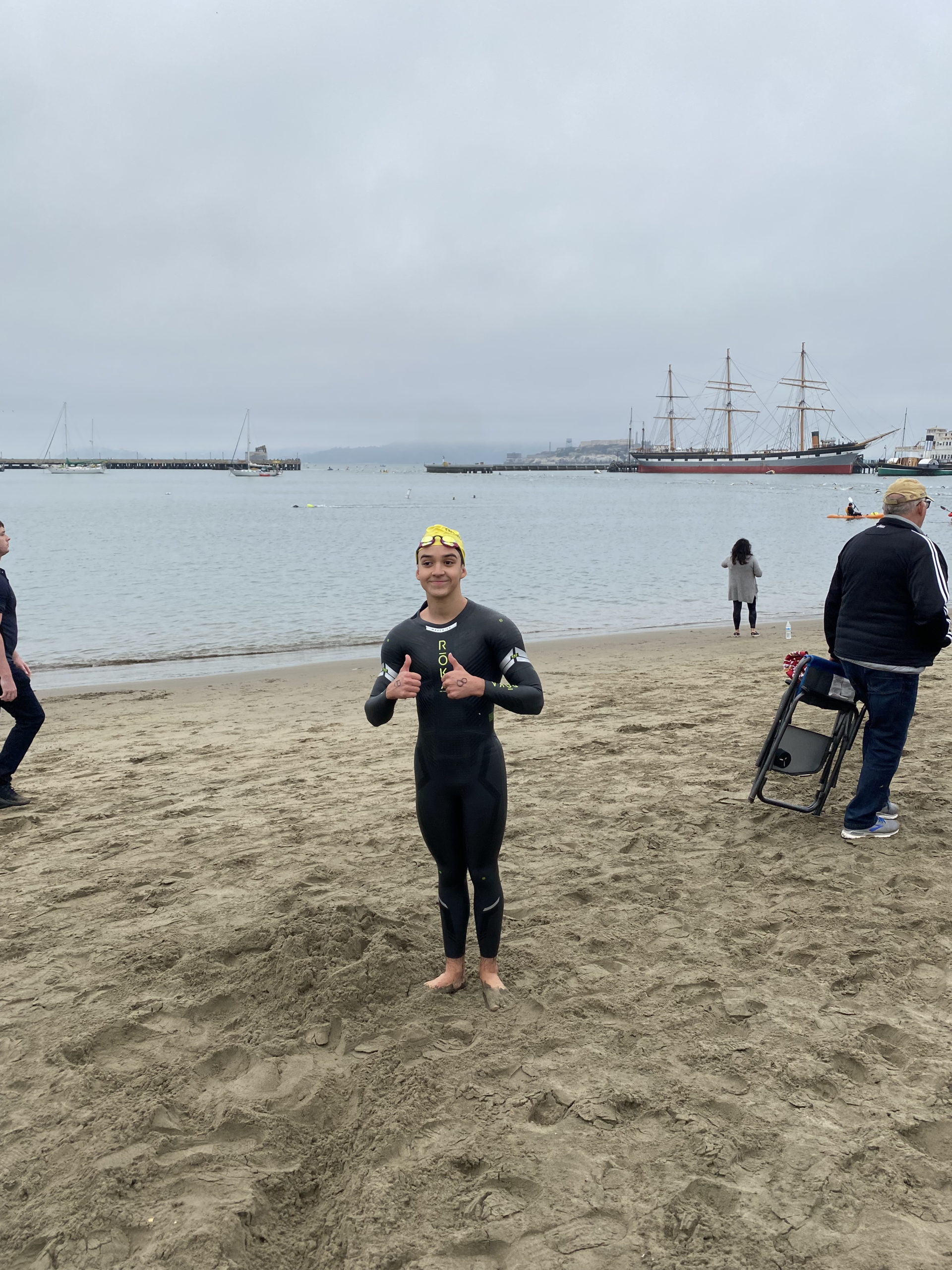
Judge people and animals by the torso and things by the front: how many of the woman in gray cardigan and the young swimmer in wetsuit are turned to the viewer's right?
0

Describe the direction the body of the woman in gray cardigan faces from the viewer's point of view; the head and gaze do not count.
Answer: away from the camera

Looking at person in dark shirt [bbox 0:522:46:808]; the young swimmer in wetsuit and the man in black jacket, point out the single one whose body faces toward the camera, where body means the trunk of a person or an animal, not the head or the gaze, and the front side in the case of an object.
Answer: the young swimmer in wetsuit

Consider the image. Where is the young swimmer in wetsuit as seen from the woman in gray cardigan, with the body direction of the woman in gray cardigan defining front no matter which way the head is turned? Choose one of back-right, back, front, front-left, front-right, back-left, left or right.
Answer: back

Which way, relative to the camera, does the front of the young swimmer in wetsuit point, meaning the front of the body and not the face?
toward the camera

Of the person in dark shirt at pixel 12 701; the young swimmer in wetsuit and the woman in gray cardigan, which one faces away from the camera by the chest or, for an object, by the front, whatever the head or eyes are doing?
the woman in gray cardigan

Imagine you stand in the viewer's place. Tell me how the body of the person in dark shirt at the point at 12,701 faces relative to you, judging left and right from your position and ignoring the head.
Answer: facing to the right of the viewer

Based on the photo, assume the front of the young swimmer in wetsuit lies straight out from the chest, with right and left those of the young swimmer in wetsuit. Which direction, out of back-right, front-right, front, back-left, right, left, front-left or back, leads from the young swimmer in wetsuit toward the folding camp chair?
back-left

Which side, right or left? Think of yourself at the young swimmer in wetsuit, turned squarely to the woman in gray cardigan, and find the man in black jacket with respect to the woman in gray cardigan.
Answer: right

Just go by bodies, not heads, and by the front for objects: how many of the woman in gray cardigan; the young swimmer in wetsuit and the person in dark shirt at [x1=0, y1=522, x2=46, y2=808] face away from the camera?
1

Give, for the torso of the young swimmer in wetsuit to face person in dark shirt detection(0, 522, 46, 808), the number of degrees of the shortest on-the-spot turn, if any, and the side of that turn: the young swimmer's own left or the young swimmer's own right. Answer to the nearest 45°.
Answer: approximately 135° to the young swimmer's own right

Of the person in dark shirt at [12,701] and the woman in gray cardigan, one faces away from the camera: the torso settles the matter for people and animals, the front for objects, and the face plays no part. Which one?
the woman in gray cardigan

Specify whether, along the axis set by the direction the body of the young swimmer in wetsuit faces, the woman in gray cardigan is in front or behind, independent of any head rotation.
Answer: behind
